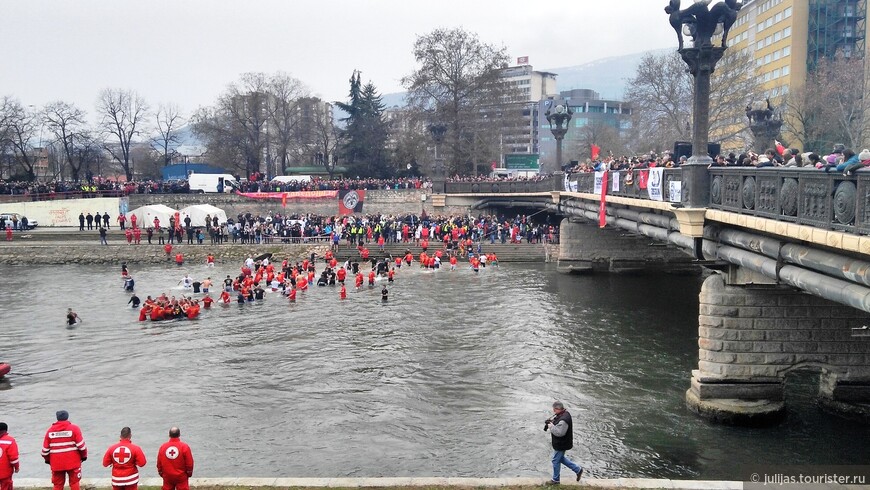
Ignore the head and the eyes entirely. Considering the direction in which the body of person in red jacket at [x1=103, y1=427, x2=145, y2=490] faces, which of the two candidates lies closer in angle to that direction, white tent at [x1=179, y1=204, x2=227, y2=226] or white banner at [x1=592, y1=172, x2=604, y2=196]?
the white tent

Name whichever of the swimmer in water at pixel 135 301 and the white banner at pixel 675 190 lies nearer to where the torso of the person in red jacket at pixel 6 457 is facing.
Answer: the swimmer in water

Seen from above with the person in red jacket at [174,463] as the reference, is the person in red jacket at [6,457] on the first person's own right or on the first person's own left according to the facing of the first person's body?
on the first person's own left

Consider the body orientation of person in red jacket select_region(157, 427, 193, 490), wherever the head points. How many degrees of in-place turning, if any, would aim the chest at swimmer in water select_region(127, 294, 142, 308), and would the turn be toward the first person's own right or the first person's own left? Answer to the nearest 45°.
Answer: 0° — they already face them

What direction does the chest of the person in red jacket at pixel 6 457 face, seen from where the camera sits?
away from the camera

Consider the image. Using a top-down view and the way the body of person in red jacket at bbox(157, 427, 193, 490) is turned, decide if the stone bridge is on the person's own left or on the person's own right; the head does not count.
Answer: on the person's own right

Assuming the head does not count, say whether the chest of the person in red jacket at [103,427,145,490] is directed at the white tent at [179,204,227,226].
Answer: yes

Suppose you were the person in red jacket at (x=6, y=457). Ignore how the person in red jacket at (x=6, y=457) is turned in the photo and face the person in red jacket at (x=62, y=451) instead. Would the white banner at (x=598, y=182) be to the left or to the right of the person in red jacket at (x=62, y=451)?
left

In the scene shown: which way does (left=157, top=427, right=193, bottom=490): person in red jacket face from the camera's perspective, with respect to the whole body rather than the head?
away from the camera

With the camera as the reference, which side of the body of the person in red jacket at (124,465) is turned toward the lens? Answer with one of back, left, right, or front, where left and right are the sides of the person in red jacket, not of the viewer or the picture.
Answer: back

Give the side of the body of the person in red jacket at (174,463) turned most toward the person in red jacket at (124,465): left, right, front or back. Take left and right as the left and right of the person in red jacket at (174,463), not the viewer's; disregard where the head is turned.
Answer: left

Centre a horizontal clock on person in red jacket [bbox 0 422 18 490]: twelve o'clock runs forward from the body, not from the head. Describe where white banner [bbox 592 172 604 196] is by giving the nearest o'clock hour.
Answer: The white banner is roughly at 2 o'clock from the person in red jacket.

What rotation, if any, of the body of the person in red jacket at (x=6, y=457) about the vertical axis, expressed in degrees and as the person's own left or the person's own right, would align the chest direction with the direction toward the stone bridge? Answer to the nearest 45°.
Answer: approximately 90° to the person's own right

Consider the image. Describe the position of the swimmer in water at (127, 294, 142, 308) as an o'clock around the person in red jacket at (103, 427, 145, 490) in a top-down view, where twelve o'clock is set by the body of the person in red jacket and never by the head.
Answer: The swimmer in water is roughly at 12 o'clock from the person in red jacket.

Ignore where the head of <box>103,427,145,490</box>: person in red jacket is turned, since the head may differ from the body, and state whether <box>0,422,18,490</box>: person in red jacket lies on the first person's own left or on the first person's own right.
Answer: on the first person's own left

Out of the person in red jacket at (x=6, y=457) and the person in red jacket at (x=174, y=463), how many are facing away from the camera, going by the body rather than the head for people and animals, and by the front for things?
2
